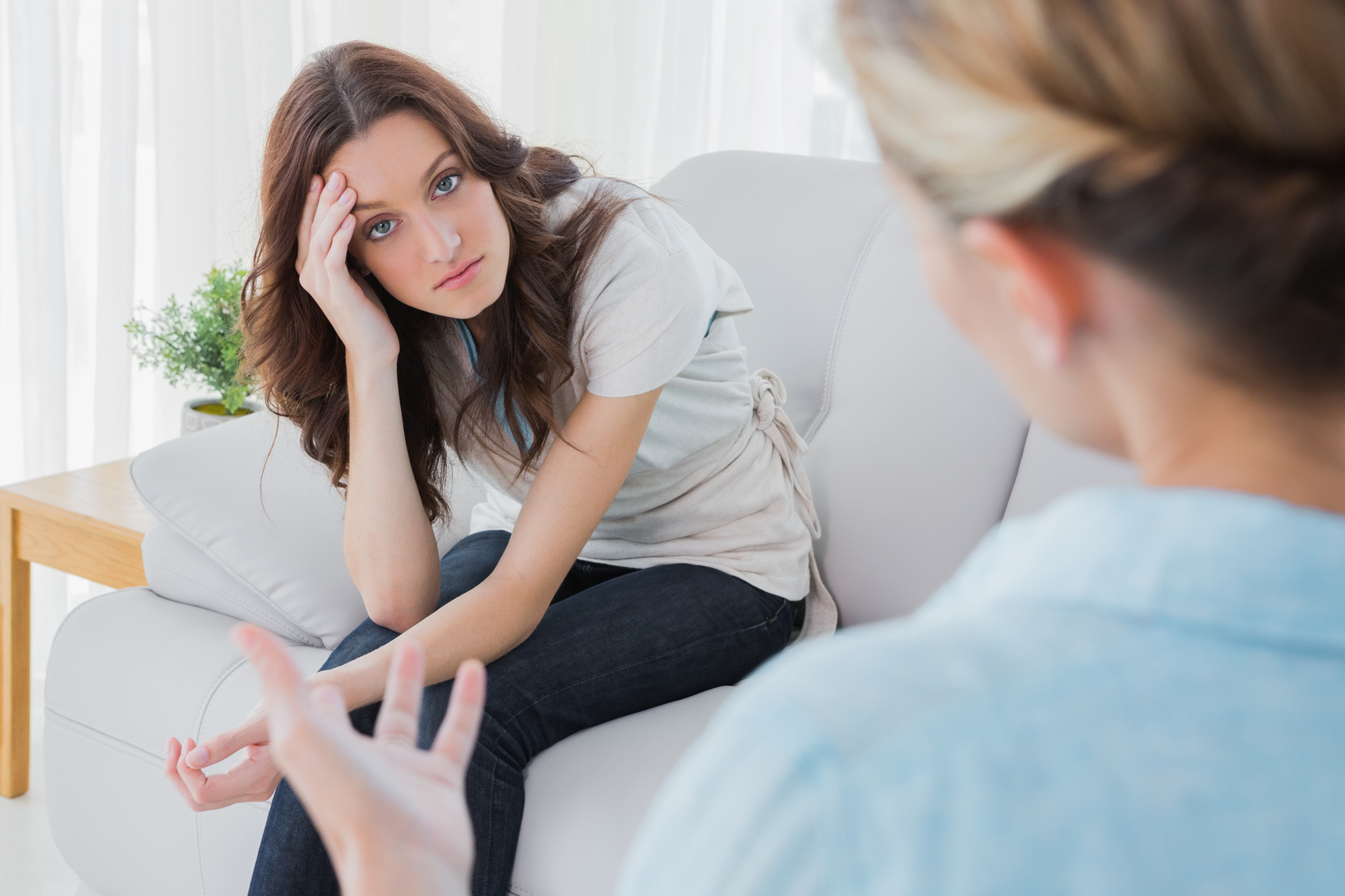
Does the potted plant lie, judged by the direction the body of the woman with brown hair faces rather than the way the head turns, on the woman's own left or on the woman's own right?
on the woman's own right

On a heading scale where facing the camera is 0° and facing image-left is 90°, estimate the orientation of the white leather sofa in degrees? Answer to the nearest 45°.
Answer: approximately 45°

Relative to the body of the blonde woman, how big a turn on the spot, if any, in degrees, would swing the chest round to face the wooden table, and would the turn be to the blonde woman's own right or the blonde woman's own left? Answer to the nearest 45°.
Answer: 0° — they already face it

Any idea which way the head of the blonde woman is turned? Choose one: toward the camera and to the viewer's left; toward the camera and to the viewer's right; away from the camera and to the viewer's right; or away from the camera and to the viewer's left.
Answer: away from the camera and to the viewer's left

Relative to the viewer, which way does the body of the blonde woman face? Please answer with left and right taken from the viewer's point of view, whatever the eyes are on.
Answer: facing away from the viewer and to the left of the viewer
